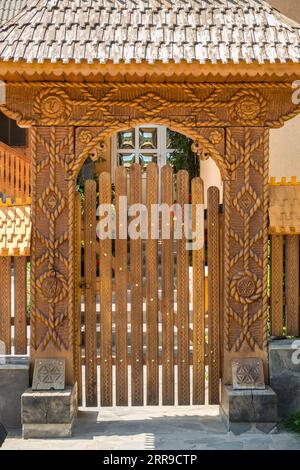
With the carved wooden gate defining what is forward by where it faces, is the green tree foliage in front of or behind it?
behind

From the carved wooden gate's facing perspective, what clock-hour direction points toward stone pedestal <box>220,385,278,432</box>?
The stone pedestal is roughly at 10 o'clock from the carved wooden gate.

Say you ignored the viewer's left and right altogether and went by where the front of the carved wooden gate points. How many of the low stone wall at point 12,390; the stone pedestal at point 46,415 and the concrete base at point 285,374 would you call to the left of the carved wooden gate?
1

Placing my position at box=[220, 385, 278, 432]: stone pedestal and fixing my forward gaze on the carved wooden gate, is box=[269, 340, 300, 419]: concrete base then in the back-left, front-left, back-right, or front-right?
back-right

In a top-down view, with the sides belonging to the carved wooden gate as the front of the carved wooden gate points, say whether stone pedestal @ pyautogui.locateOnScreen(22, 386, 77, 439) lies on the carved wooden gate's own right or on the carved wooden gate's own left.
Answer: on the carved wooden gate's own right

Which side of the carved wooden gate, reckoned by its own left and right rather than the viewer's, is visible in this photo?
front

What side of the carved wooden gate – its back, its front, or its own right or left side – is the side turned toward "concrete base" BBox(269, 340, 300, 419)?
left

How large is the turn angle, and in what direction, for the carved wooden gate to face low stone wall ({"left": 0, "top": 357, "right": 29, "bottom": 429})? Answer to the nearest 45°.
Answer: approximately 90° to its right

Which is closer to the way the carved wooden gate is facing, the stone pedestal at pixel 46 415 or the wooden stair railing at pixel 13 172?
the stone pedestal

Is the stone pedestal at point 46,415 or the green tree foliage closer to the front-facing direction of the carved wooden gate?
the stone pedestal

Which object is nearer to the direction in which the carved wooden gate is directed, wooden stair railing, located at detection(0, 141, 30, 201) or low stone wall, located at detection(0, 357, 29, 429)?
the low stone wall
